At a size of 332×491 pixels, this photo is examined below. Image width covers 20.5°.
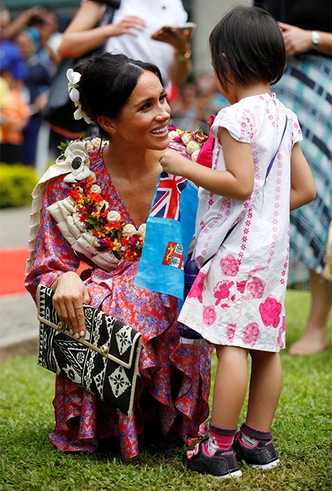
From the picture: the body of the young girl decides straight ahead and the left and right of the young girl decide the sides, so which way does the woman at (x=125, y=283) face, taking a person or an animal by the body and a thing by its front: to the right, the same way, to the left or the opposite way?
the opposite way

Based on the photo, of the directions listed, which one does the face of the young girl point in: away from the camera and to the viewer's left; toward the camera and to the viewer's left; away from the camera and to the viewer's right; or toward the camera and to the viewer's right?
away from the camera and to the viewer's left

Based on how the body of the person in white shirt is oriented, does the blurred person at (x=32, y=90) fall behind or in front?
behind

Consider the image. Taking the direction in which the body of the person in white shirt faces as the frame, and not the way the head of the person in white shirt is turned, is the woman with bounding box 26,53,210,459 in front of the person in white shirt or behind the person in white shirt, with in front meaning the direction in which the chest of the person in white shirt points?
in front

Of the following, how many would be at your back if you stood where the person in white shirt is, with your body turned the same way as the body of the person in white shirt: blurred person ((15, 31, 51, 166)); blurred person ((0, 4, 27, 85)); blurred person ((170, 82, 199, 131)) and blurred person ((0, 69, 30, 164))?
4

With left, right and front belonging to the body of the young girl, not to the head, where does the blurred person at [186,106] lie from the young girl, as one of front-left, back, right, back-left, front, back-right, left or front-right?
front-right

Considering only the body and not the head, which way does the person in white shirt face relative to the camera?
toward the camera

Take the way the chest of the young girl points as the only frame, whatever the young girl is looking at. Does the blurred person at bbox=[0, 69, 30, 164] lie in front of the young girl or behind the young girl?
in front

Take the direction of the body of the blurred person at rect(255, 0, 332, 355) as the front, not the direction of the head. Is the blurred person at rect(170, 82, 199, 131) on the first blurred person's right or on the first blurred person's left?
on the first blurred person's right

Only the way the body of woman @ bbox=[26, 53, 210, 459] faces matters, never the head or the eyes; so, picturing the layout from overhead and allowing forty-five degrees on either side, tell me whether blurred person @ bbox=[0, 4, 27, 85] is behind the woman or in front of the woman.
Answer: behind

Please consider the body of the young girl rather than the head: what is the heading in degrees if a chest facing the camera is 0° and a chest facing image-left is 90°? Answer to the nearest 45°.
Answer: approximately 135°

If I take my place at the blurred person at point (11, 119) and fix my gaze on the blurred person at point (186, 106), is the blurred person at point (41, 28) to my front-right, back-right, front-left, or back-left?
front-left

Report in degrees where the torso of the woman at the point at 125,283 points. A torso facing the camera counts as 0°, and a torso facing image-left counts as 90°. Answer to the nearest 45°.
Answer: approximately 315°

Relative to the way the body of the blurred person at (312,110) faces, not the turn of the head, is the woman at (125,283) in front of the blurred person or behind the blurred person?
in front

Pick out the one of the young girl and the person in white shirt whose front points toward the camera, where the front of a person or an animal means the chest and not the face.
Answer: the person in white shirt
